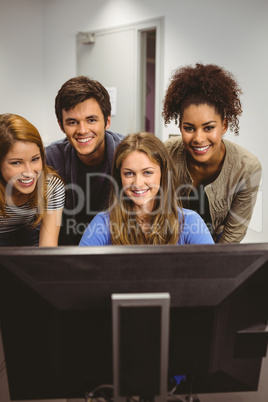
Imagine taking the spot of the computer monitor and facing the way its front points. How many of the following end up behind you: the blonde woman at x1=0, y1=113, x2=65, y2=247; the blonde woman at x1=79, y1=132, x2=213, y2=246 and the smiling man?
0

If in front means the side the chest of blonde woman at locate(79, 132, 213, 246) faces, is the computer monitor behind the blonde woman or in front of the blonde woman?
in front

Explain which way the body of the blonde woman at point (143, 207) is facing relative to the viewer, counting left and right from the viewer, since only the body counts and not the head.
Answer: facing the viewer

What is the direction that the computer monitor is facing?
away from the camera

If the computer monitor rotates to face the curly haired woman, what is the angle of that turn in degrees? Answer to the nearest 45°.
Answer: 0° — it already faces them

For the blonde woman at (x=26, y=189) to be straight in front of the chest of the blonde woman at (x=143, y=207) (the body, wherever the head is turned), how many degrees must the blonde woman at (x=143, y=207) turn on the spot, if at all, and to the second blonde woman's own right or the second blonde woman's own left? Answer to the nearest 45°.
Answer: approximately 90° to the second blonde woman's own right

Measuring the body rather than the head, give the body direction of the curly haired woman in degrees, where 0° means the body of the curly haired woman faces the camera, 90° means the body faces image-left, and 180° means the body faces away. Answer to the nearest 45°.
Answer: approximately 45°

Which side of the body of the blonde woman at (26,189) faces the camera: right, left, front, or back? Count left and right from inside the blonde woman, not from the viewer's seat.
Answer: front

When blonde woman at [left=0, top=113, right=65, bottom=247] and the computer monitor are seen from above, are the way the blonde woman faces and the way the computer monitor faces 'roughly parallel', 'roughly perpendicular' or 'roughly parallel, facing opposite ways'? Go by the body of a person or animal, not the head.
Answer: roughly parallel, facing opposite ways

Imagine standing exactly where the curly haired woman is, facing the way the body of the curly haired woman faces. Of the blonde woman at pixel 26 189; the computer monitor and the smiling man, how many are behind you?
0

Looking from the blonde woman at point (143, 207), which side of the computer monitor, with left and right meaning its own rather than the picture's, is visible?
front

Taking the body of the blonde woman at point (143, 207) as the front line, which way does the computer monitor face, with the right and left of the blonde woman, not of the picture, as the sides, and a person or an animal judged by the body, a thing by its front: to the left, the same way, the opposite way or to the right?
the opposite way

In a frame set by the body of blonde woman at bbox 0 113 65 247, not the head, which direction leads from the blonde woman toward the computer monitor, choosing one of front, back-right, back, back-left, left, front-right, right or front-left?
front

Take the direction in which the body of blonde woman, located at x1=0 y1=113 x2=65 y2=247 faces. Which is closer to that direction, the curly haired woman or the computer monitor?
the computer monitor

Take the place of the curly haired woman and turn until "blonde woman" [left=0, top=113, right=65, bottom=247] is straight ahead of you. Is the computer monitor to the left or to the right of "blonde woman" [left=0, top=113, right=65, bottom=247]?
left

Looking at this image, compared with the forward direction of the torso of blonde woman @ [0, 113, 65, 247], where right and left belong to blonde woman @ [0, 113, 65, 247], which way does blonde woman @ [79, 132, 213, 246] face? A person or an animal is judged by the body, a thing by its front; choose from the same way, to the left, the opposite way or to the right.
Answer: the same way

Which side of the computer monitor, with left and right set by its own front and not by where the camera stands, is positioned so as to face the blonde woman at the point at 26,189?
front

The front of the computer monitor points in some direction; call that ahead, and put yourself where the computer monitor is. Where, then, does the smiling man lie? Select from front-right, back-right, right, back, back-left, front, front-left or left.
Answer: front

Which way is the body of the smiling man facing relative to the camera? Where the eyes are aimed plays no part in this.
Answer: toward the camera
